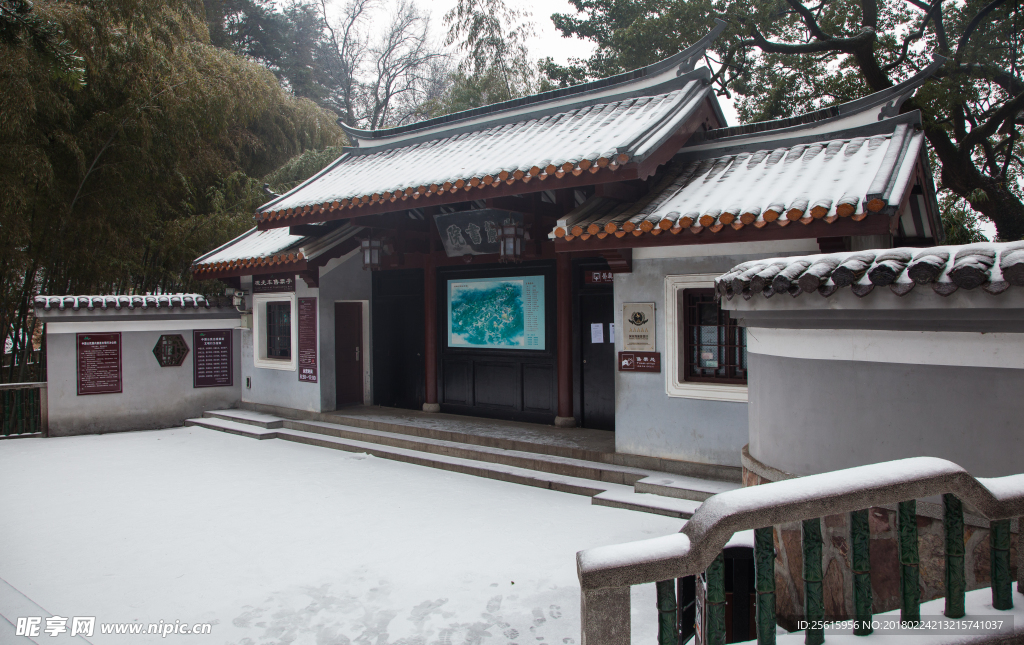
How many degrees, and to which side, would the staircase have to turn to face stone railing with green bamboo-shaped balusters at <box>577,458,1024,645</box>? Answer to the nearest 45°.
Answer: approximately 45° to its left

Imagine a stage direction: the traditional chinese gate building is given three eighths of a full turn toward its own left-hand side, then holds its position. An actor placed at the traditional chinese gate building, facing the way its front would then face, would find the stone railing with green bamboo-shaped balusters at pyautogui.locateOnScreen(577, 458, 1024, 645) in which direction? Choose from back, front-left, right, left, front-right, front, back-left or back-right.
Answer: right

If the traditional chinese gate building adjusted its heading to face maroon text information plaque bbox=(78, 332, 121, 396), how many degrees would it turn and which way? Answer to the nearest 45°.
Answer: approximately 45° to its right

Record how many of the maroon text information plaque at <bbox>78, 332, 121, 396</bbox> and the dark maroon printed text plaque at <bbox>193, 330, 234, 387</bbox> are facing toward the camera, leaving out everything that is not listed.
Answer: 2

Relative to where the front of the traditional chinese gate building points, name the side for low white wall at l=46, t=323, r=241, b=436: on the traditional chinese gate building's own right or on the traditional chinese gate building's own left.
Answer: on the traditional chinese gate building's own right

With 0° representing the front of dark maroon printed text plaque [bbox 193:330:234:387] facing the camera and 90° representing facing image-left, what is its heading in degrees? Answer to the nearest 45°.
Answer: approximately 0°

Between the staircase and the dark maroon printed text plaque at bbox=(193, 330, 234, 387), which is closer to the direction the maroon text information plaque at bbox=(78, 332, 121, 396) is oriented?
the staircase

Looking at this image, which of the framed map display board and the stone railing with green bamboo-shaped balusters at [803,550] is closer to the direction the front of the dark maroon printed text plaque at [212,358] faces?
the stone railing with green bamboo-shaped balusters

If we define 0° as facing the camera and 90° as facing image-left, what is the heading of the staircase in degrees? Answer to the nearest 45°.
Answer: approximately 45°

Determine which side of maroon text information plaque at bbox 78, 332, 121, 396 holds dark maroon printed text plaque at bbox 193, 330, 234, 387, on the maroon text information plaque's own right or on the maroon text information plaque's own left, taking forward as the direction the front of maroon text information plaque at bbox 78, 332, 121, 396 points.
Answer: on the maroon text information plaque's own left

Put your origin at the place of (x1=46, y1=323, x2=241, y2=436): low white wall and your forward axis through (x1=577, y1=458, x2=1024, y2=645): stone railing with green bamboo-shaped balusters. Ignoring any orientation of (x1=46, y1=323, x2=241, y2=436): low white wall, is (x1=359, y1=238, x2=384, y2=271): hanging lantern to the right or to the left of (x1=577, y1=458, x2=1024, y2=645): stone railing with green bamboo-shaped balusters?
left

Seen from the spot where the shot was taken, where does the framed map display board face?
facing the viewer and to the left of the viewer
